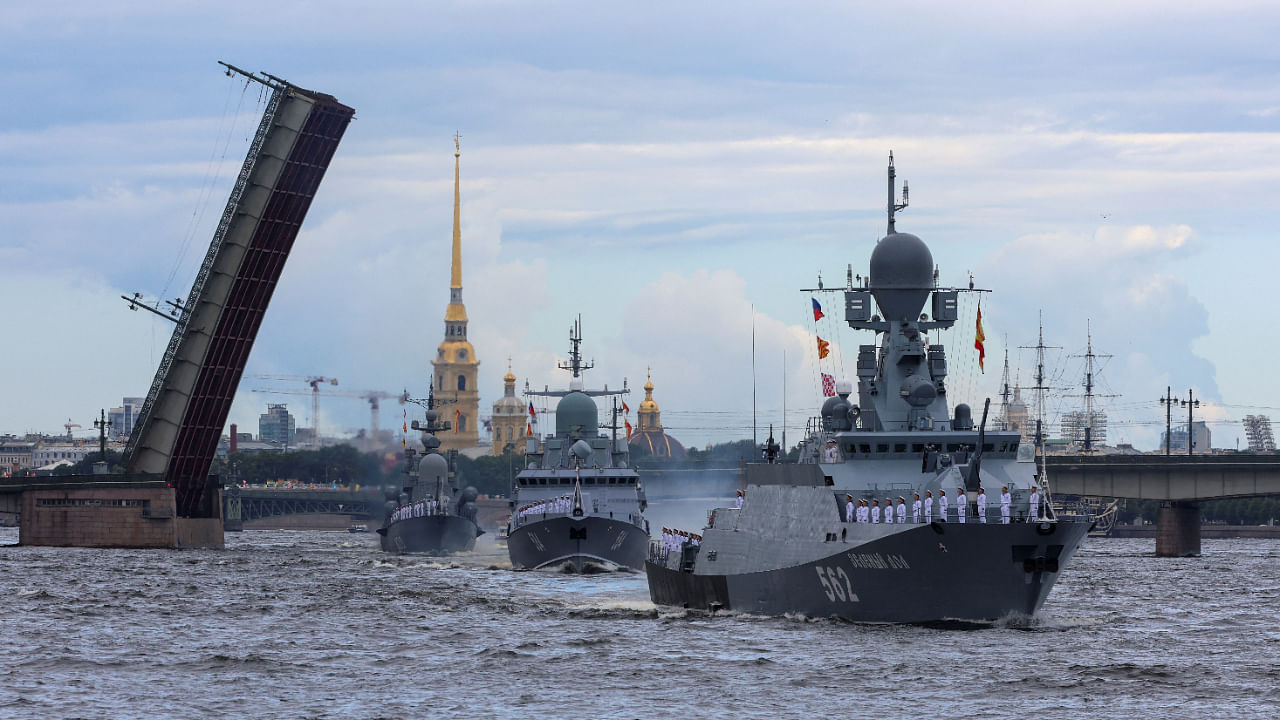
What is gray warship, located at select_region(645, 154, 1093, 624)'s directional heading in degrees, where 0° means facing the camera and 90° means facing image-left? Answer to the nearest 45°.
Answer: approximately 315°
